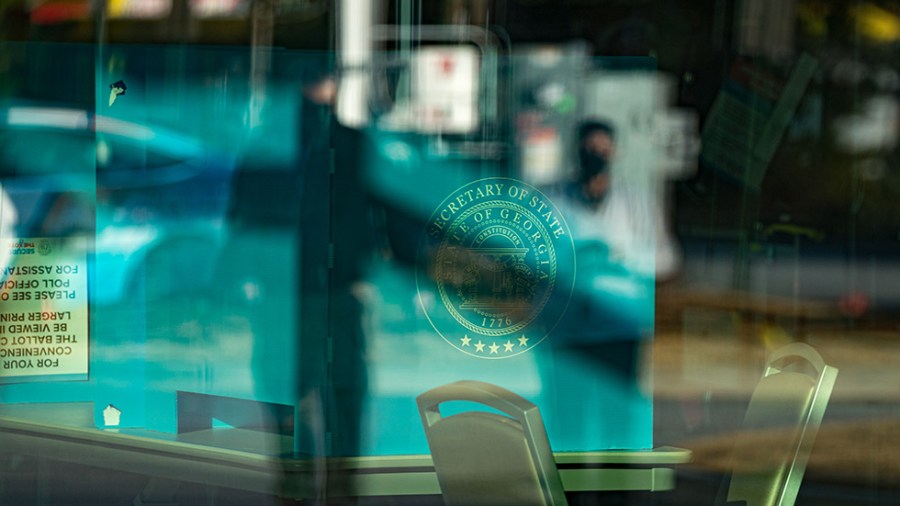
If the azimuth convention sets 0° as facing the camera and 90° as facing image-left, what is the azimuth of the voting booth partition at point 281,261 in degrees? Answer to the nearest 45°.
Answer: approximately 0°
